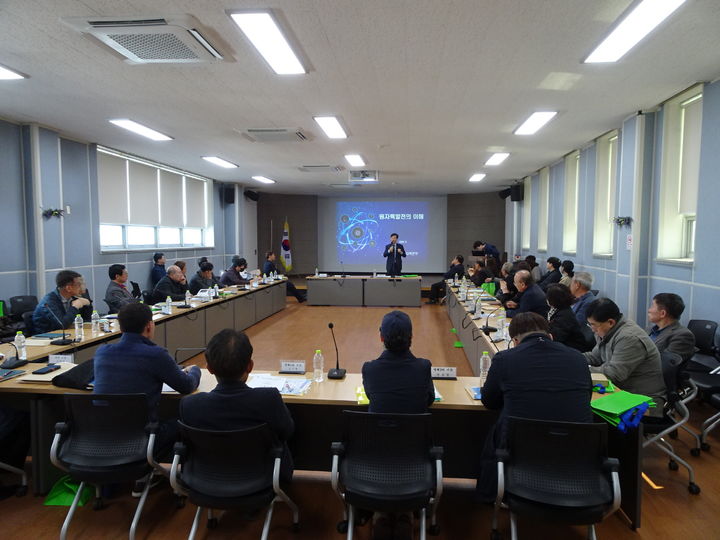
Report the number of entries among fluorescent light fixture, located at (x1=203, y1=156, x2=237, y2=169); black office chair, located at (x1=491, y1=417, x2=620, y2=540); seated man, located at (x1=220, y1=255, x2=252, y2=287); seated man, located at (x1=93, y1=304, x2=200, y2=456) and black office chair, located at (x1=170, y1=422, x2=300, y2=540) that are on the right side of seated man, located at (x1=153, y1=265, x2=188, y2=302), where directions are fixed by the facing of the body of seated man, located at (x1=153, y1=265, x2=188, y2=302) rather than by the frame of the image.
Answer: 3

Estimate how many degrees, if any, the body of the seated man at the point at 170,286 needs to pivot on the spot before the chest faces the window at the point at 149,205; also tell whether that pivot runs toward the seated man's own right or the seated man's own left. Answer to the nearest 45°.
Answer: approximately 90° to the seated man's own left

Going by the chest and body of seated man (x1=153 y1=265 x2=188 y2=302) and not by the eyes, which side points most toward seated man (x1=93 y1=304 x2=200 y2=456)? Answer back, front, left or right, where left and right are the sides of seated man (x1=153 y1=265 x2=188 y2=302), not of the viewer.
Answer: right

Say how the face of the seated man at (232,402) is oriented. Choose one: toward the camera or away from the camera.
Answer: away from the camera

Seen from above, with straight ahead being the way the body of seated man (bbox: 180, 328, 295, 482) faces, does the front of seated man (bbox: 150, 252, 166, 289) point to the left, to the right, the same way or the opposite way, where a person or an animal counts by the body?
to the right

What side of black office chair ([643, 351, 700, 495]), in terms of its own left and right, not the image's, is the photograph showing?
left

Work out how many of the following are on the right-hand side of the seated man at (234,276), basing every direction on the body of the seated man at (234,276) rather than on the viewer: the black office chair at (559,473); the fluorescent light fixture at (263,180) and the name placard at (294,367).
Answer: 2

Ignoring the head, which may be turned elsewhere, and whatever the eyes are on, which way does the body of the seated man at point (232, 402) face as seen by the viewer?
away from the camera

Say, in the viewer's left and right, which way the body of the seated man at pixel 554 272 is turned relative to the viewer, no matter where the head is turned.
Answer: facing to the left of the viewer

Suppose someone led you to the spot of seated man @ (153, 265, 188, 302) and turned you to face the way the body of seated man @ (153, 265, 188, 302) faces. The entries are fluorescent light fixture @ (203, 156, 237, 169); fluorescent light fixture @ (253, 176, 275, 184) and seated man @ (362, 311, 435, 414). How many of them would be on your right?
1

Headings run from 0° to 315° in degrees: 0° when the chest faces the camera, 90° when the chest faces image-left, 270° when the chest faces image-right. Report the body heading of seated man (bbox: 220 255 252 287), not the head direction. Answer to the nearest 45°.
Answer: approximately 270°

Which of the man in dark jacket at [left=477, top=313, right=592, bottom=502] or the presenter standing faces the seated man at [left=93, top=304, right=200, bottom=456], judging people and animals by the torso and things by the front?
the presenter standing

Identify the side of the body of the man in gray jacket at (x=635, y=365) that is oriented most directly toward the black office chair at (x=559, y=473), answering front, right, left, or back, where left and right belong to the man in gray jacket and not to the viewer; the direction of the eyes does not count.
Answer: left

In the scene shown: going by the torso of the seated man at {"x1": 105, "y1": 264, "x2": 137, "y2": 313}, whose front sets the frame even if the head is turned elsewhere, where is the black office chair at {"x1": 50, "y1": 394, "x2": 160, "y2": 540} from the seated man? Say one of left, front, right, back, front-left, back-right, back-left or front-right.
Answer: right

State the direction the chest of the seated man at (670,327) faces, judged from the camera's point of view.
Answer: to the viewer's left

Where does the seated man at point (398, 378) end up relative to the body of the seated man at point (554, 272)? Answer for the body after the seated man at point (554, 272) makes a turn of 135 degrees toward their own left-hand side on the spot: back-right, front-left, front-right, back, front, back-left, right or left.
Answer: front-right

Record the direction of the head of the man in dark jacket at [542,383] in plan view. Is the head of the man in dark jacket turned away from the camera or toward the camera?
away from the camera
